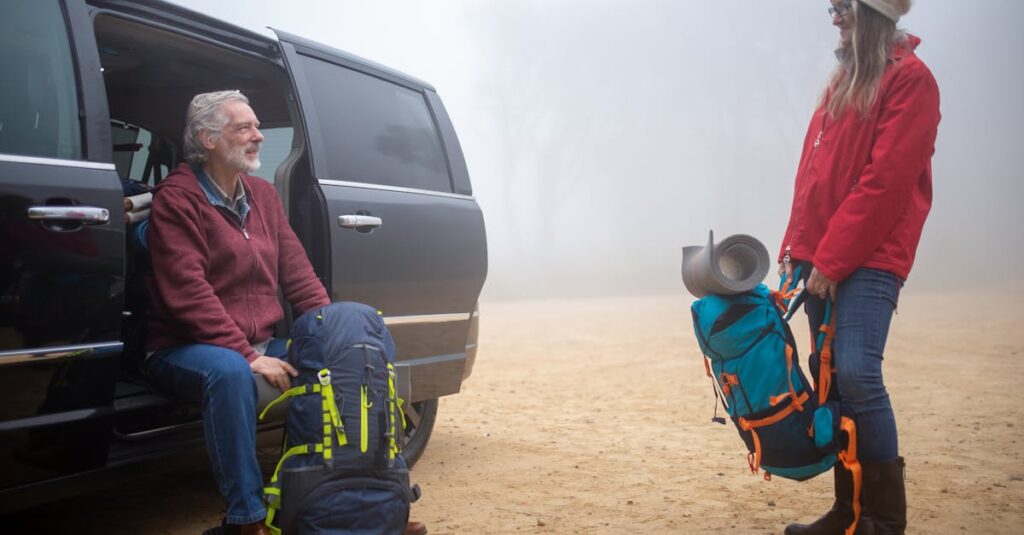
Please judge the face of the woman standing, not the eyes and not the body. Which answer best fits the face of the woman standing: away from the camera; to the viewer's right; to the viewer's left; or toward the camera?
to the viewer's left

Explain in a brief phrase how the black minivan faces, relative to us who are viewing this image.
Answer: facing the viewer and to the left of the viewer

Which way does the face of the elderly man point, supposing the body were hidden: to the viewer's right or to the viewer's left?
to the viewer's right

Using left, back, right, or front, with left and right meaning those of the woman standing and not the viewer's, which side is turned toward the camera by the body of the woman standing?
left

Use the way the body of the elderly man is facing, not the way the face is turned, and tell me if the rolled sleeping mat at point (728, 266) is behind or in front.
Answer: in front

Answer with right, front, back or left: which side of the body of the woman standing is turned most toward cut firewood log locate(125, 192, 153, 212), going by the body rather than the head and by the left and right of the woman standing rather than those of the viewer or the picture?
front

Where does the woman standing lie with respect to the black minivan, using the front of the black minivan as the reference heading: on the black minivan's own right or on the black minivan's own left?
on the black minivan's own left

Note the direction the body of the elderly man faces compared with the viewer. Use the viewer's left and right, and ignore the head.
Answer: facing the viewer and to the right of the viewer

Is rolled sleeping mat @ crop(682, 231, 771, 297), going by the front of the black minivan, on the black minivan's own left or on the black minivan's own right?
on the black minivan's own left

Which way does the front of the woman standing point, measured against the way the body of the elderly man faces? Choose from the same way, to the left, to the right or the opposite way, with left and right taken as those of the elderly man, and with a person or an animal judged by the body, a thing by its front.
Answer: the opposite way

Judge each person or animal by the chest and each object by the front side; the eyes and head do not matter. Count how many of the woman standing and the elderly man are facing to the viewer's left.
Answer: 1
